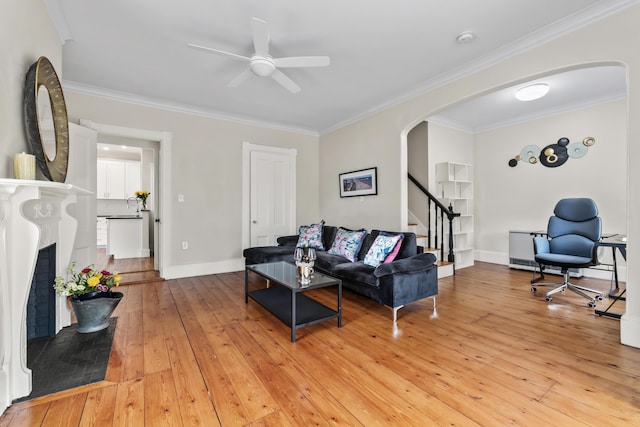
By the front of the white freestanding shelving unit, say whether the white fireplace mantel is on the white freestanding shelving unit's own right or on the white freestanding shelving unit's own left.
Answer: on the white freestanding shelving unit's own right

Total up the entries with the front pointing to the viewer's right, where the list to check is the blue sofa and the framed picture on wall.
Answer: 0

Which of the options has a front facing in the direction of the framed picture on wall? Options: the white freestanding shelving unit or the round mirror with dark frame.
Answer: the round mirror with dark frame

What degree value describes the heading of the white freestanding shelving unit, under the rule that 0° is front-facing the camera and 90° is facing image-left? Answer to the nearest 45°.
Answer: approximately 315°

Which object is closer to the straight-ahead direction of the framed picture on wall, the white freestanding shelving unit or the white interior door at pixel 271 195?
the white interior door

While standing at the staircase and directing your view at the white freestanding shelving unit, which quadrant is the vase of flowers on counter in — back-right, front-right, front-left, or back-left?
back-left

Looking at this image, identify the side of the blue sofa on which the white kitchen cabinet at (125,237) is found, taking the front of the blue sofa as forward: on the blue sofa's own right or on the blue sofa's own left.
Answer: on the blue sofa's own right

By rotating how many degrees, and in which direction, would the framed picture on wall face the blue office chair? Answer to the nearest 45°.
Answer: approximately 135° to its left

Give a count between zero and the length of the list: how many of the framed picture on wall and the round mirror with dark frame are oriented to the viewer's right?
1

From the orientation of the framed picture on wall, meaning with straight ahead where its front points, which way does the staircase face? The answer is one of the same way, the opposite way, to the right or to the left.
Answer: to the left

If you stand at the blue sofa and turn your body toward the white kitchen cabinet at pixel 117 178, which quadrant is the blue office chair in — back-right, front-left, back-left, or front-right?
back-right

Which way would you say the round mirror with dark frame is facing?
to the viewer's right
